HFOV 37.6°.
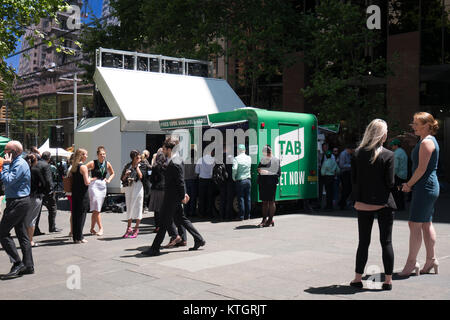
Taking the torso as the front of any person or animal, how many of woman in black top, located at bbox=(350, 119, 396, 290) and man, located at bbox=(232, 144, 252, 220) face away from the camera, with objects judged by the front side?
2

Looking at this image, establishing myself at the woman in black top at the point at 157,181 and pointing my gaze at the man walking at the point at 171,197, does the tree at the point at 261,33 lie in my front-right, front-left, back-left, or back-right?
back-left

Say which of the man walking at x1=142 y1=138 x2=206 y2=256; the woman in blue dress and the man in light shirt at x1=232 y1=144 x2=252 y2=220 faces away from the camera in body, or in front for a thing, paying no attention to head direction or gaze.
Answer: the man in light shirt at x1=232 y1=144 x2=252 y2=220

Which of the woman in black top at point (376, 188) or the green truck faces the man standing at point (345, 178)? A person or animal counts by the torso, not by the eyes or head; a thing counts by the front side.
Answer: the woman in black top

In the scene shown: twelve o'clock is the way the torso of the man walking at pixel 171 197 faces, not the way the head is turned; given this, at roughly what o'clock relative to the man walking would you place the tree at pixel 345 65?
The tree is roughly at 4 o'clock from the man walking.

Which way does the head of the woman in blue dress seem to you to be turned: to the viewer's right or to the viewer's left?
to the viewer's left

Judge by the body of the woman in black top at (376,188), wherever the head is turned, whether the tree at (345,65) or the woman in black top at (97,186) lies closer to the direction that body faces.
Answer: the tree

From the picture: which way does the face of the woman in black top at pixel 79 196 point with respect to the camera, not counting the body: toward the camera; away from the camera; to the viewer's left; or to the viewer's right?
to the viewer's right

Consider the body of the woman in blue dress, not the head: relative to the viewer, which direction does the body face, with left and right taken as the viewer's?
facing to the left of the viewer

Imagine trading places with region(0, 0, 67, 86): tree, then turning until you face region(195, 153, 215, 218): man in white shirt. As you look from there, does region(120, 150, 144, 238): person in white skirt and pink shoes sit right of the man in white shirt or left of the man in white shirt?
right

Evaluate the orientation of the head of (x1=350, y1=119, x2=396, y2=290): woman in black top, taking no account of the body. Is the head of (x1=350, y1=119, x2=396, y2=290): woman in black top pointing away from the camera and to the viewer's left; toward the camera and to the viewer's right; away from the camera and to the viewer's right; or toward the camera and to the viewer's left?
away from the camera and to the viewer's right

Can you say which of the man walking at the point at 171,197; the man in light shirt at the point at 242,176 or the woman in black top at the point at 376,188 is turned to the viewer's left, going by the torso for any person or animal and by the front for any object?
the man walking at the point at 171,197

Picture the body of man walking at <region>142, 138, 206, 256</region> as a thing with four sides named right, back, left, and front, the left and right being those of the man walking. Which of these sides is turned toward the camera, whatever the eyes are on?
left

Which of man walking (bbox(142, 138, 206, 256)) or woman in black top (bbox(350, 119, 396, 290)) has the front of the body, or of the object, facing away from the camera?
the woman in black top

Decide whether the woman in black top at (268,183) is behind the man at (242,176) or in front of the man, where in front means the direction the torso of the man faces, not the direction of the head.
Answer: behind
